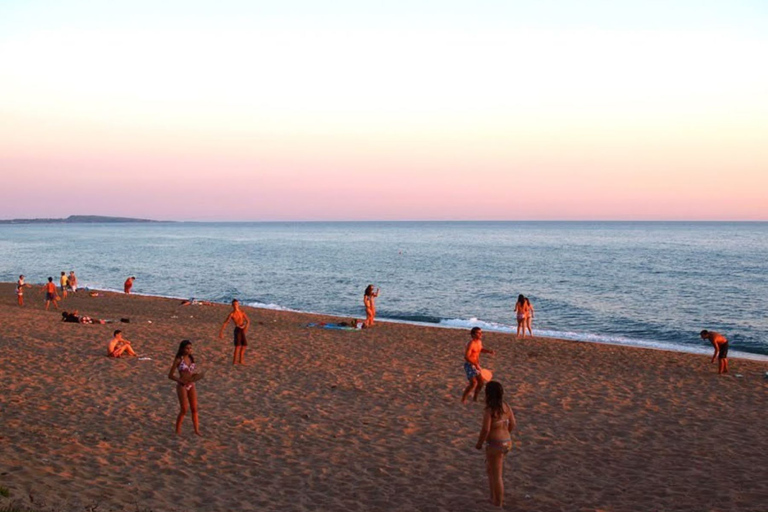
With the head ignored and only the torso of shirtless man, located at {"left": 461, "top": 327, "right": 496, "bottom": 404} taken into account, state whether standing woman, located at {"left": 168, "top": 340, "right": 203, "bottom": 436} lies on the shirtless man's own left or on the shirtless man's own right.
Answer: on the shirtless man's own right

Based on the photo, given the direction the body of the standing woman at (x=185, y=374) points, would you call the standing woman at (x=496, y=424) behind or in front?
in front

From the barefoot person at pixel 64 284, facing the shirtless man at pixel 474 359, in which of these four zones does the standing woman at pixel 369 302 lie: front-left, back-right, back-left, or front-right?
front-left

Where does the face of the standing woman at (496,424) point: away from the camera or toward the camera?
away from the camera

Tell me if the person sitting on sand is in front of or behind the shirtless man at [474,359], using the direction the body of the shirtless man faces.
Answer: behind

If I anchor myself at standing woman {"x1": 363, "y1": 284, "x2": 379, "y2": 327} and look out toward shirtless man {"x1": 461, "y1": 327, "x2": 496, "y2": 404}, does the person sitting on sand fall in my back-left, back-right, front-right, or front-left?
front-right

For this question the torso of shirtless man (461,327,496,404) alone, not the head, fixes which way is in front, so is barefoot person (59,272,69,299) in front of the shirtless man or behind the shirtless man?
behind

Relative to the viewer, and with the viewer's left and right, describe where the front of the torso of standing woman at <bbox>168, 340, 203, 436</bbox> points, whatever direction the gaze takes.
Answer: facing the viewer and to the right of the viewer

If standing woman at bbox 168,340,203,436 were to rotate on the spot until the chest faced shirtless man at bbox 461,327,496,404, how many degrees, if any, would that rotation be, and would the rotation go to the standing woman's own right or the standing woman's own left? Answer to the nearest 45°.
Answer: approximately 45° to the standing woman's own left

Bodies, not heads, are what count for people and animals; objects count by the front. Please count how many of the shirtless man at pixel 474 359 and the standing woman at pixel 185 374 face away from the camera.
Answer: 0

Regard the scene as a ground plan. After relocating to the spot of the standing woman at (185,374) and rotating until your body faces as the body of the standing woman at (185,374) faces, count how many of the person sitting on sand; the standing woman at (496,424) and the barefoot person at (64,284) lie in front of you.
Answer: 1

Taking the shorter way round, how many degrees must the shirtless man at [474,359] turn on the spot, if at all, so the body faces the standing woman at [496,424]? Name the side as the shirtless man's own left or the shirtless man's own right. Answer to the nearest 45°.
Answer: approximately 45° to the shirtless man's own right

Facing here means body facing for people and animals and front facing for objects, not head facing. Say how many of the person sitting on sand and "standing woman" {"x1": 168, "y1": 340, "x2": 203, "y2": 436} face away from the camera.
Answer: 0

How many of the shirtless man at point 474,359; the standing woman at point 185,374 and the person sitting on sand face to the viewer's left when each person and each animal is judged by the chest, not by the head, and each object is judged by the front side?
0
